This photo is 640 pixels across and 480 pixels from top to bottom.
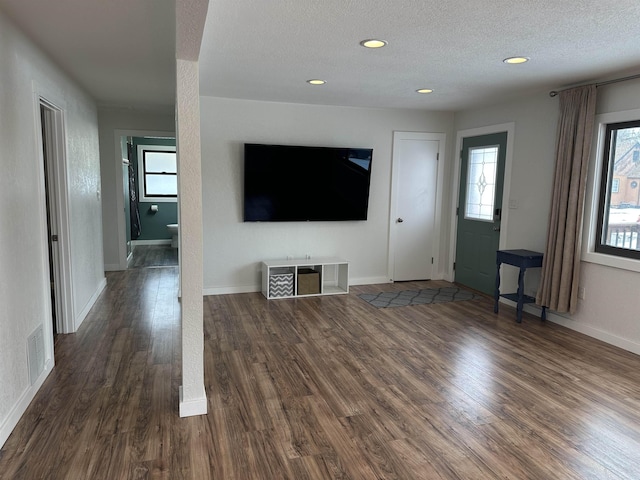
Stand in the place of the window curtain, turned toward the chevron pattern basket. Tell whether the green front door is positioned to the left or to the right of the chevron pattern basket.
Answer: right

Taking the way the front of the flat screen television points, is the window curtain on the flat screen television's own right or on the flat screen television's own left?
on the flat screen television's own left

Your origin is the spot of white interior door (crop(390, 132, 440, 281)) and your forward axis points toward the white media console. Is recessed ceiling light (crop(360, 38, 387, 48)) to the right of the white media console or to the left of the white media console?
left

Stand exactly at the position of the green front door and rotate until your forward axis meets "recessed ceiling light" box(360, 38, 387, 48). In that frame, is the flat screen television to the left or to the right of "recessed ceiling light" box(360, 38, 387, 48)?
right

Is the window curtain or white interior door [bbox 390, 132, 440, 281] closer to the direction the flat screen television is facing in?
the window curtain

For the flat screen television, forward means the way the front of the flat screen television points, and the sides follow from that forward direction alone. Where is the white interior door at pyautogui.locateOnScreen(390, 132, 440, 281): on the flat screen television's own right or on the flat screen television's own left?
on the flat screen television's own left

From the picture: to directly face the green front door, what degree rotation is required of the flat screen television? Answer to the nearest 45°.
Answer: approximately 90° to its left

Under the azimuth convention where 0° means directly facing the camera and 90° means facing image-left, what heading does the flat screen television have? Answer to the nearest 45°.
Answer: approximately 0°

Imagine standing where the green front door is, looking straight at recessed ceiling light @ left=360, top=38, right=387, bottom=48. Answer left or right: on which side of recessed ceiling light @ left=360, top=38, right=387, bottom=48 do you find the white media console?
right

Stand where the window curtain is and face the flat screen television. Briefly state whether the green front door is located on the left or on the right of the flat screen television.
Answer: right

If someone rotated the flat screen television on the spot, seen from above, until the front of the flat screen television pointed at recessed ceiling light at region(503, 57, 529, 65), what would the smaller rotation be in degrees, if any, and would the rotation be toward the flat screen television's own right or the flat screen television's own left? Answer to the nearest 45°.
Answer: approximately 45° to the flat screen television's own left
